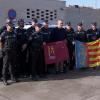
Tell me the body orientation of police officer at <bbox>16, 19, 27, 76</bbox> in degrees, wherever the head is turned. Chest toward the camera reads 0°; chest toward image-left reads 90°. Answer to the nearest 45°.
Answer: approximately 0°

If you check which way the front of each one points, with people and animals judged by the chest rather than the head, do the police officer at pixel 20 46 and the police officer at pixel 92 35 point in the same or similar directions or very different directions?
same or similar directions

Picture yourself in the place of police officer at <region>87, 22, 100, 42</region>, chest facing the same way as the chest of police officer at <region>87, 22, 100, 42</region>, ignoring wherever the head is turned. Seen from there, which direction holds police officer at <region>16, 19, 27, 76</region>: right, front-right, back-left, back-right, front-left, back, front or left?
front-right

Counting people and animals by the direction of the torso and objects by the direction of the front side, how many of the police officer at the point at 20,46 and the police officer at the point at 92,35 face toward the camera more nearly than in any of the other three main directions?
2

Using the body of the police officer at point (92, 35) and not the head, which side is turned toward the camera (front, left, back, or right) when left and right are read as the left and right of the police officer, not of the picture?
front

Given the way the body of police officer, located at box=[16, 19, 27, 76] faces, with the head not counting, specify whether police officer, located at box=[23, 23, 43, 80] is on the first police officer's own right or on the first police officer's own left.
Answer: on the first police officer's own left

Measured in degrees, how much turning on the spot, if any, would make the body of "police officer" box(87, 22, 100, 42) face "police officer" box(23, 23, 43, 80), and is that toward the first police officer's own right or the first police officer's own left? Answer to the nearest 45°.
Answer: approximately 45° to the first police officer's own right

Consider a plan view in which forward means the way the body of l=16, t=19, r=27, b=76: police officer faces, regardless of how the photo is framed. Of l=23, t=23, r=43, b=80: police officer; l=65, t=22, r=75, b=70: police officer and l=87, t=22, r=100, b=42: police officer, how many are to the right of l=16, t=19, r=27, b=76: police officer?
0

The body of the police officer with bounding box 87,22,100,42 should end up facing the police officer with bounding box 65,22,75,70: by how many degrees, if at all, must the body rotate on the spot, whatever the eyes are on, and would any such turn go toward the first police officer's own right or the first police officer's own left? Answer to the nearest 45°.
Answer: approximately 45° to the first police officer's own right

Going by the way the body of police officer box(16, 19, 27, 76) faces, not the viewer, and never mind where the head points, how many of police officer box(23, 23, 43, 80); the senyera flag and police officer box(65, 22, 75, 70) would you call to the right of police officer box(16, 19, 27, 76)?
0

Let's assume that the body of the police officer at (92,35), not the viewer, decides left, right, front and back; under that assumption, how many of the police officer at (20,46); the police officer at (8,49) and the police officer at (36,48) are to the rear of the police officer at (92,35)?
0
